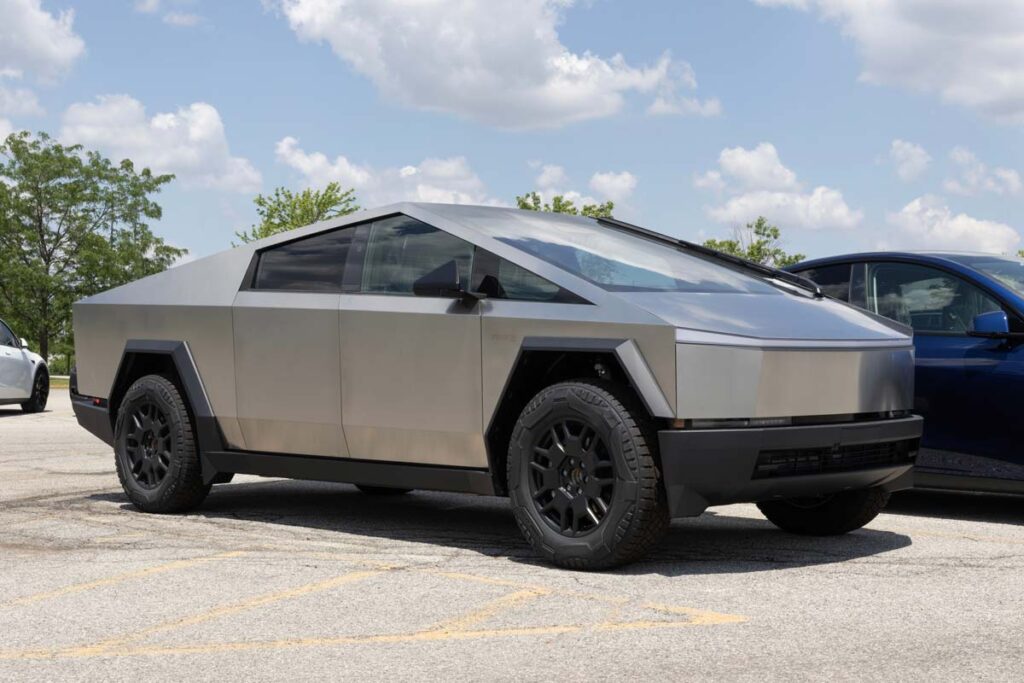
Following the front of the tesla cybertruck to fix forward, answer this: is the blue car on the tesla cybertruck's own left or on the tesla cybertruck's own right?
on the tesla cybertruck's own left

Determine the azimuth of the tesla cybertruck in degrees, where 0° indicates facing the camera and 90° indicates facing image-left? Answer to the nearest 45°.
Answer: approximately 315°

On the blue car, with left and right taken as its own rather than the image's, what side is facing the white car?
back

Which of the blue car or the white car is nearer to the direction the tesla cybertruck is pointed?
the blue car

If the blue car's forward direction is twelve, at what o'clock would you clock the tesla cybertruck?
The tesla cybertruck is roughly at 3 o'clock from the blue car.

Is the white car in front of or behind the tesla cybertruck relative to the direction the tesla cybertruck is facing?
behind
